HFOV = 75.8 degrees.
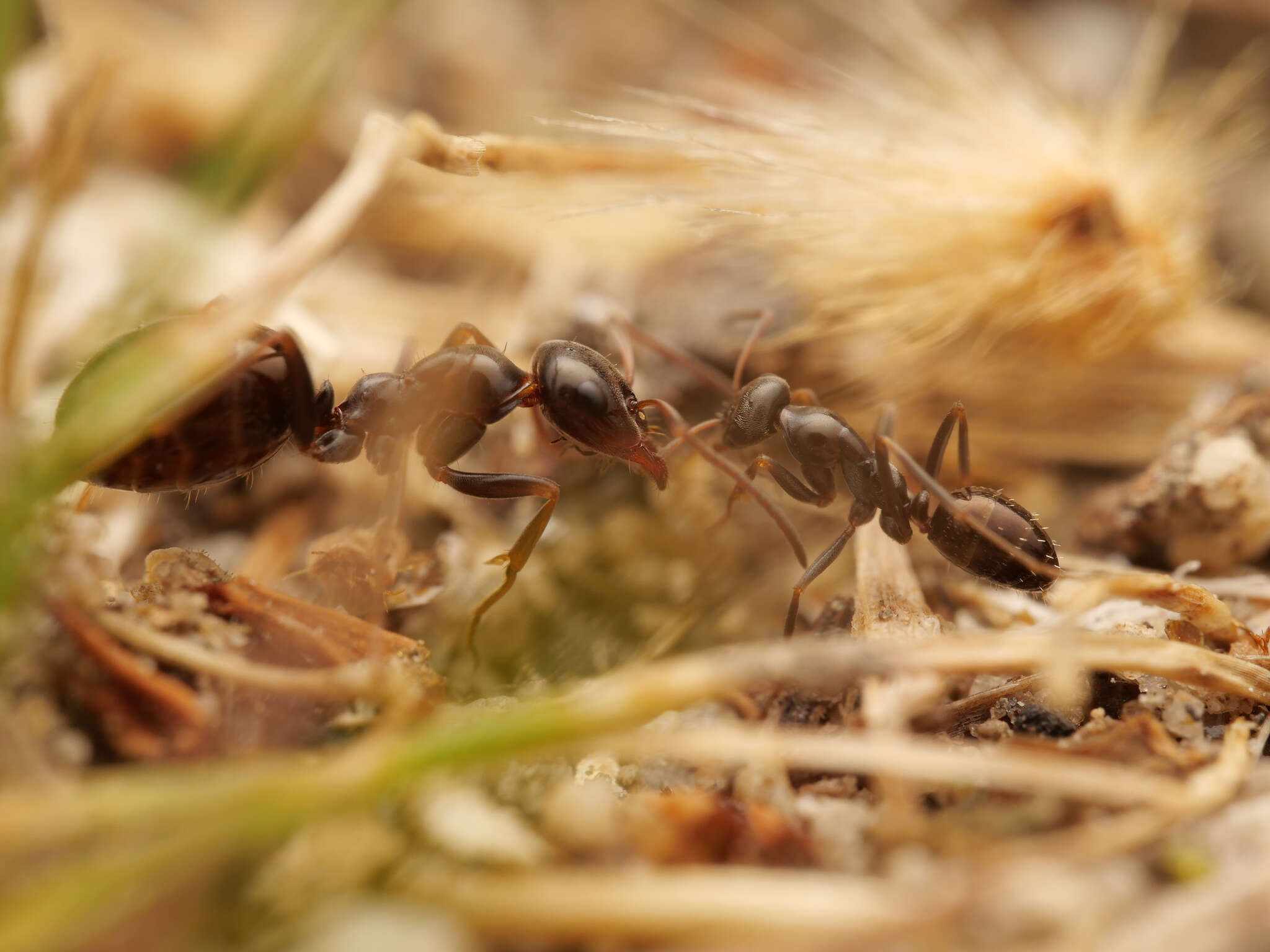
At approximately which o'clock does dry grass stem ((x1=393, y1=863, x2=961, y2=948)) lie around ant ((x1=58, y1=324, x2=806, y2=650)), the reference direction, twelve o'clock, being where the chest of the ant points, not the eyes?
The dry grass stem is roughly at 2 o'clock from the ant.

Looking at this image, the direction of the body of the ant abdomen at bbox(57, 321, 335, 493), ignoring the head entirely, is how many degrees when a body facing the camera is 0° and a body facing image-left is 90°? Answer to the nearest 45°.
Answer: approximately 270°

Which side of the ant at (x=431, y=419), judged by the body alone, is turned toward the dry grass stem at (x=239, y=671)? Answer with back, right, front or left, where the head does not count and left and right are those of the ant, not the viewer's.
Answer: right

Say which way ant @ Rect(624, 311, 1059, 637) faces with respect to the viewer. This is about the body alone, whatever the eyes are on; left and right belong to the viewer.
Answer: facing to the left of the viewer

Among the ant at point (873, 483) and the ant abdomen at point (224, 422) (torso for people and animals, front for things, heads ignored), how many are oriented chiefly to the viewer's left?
1

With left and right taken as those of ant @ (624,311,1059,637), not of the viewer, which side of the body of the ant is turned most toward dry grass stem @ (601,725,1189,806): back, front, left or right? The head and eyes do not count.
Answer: left

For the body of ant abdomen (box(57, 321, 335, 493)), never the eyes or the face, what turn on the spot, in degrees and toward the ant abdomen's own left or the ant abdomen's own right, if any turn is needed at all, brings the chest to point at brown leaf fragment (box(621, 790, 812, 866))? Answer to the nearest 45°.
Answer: approximately 45° to the ant abdomen's own right

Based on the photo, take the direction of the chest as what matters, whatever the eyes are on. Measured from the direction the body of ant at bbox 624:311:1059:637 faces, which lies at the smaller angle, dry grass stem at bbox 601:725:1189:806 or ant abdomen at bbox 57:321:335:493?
the ant abdomen

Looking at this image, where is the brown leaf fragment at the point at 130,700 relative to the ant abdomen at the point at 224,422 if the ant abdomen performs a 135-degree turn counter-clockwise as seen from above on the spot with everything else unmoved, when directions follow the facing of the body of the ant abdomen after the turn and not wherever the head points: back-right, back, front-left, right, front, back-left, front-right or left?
back-left

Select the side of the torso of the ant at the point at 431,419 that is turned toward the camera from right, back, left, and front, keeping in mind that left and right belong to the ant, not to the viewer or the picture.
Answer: right

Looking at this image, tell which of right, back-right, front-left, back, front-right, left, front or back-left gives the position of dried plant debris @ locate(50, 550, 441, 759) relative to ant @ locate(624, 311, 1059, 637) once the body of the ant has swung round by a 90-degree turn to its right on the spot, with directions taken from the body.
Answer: back-left

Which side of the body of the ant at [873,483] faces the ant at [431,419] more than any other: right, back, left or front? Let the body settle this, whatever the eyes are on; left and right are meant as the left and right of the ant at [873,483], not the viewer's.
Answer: front

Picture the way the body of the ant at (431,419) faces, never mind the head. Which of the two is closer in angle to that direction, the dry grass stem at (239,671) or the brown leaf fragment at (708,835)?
the brown leaf fragment

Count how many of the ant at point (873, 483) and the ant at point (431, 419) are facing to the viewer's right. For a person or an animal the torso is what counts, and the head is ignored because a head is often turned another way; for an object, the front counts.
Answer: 1
